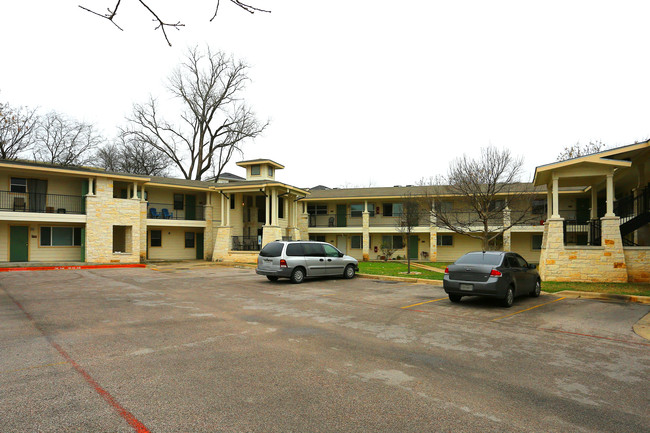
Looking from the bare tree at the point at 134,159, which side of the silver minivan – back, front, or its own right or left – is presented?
left

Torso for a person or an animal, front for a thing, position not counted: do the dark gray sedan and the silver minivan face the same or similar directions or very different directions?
same or similar directions

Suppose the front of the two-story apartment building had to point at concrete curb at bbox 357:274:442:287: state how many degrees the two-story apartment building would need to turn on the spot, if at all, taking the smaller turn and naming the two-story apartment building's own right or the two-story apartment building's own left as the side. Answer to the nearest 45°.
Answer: approximately 45° to the two-story apartment building's own left

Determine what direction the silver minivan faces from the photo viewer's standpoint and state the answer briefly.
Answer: facing away from the viewer and to the right of the viewer

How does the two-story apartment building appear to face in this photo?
toward the camera

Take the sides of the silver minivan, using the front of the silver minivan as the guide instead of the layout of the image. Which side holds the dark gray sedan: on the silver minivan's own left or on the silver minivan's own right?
on the silver minivan's own right

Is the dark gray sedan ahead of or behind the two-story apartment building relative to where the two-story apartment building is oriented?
ahead

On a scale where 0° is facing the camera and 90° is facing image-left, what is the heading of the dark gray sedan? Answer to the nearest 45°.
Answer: approximately 225°

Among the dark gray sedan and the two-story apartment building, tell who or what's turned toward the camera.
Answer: the two-story apartment building

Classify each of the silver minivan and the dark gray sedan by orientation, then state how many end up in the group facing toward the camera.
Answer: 0

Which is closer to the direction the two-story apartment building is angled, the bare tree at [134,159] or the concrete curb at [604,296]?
the concrete curb

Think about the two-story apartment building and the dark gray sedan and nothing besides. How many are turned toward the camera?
1
